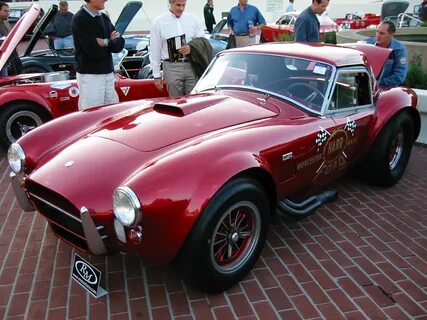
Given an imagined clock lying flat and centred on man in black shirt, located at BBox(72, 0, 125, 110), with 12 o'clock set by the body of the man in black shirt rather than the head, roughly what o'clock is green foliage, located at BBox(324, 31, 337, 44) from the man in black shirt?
The green foliage is roughly at 9 o'clock from the man in black shirt.

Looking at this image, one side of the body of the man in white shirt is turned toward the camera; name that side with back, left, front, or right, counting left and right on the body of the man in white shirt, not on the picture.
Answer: front

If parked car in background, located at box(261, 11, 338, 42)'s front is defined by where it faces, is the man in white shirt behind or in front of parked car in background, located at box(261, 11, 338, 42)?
in front

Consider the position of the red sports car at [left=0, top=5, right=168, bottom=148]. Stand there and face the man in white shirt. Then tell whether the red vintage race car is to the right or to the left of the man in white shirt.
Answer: right

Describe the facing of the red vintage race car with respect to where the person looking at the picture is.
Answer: facing the viewer and to the left of the viewer

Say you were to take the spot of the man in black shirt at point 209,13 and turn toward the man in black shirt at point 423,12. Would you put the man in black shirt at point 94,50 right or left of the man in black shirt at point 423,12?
right

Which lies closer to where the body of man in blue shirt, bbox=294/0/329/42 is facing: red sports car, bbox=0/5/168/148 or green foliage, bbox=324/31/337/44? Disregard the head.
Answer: the green foliage

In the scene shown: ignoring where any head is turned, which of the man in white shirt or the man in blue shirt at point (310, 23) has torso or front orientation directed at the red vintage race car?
the man in white shirt

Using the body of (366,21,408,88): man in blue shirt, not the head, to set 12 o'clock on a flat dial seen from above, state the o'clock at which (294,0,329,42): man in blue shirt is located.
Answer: (294,0,329,42): man in blue shirt is roughly at 2 o'clock from (366,21,408,88): man in blue shirt.

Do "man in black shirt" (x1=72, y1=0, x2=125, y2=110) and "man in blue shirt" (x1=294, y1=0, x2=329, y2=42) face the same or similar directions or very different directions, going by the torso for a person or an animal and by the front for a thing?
same or similar directions

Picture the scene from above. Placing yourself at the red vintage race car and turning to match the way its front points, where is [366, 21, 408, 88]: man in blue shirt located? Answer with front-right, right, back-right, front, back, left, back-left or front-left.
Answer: back

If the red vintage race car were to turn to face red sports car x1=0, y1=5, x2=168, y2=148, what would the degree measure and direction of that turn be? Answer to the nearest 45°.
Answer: approximately 90° to its right

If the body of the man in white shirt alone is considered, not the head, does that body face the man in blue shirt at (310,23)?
no

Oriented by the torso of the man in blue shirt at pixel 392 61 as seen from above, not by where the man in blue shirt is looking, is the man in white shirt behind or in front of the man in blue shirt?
in front

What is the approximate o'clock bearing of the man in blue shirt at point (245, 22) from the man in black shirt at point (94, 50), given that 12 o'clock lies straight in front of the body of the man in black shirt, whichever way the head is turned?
The man in blue shirt is roughly at 9 o'clock from the man in black shirt.

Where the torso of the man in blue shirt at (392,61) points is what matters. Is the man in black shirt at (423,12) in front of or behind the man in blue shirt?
behind

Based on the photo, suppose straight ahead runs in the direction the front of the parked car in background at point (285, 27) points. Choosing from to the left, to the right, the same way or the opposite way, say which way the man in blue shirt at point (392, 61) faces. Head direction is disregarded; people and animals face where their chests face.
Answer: the same way

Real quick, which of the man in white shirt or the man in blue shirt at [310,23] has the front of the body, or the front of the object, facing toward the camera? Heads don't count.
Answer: the man in white shirt

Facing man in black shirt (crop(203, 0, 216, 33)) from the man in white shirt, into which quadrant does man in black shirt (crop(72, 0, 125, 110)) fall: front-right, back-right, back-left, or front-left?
back-left

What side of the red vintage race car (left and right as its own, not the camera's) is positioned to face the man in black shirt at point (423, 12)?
back
